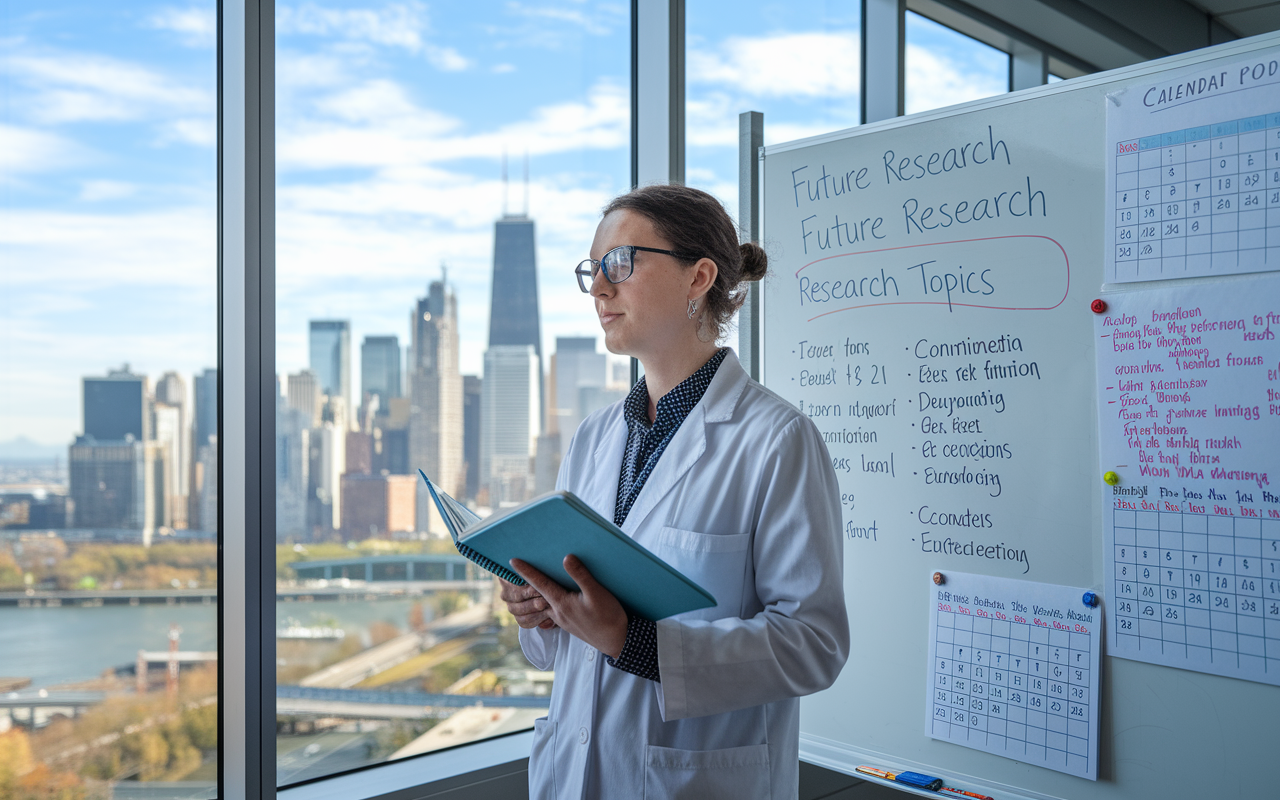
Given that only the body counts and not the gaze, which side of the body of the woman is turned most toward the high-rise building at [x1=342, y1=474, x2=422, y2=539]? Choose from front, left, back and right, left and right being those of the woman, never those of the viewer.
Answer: right

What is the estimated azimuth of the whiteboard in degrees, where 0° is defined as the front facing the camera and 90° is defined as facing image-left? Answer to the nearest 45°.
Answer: approximately 45°

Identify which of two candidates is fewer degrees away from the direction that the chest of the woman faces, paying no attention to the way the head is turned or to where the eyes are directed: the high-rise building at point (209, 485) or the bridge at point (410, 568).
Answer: the high-rise building

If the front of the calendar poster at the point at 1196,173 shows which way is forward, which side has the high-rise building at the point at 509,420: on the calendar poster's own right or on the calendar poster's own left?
on the calendar poster's own right

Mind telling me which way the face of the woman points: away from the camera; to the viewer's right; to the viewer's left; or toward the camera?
to the viewer's left
